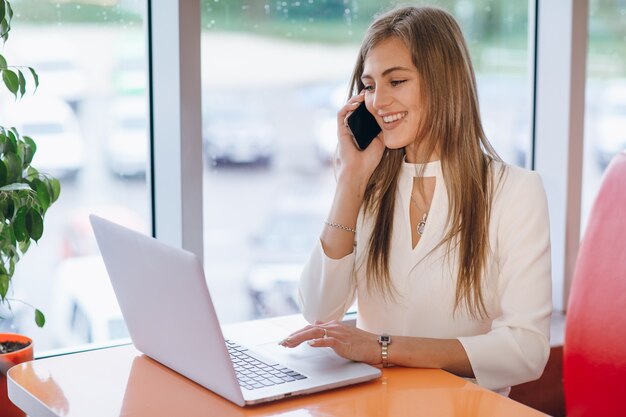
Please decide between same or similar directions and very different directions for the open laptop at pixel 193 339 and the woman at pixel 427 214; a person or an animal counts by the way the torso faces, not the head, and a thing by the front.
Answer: very different directions

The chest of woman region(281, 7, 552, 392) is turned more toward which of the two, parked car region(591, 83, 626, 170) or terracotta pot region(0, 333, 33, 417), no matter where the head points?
the terracotta pot

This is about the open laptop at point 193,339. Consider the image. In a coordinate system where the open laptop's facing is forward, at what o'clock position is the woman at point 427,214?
The woman is roughly at 12 o'clock from the open laptop.

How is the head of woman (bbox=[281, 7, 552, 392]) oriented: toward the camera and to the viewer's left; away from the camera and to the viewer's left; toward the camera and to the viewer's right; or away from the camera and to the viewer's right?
toward the camera and to the viewer's left

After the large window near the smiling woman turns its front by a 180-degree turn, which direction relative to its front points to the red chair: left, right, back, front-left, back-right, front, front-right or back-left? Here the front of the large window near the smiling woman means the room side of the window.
right

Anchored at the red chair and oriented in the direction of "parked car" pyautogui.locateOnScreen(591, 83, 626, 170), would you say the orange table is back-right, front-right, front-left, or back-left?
back-left

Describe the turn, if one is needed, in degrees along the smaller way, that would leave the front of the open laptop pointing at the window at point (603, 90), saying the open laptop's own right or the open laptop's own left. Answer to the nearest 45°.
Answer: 0° — it already faces it

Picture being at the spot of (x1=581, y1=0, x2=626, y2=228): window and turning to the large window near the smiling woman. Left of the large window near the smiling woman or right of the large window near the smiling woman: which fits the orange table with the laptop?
left

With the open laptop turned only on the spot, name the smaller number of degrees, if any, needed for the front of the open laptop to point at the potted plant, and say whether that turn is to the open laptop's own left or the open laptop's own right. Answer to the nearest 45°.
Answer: approximately 90° to the open laptop's own left
